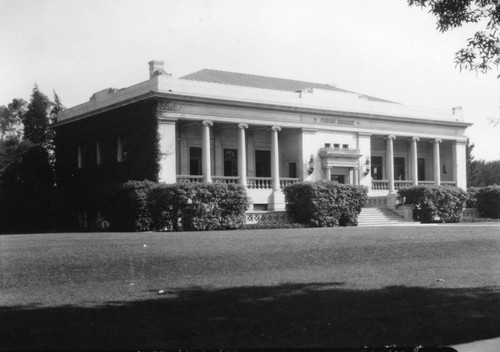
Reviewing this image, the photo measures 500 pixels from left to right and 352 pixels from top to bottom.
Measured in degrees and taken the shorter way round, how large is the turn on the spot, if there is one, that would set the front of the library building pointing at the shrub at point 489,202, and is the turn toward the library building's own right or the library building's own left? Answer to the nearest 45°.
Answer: approximately 45° to the library building's own left

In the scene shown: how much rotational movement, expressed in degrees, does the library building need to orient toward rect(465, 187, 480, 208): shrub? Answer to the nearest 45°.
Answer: approximately 45° to its left

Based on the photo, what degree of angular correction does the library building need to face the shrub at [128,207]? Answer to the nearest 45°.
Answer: approximately 90° to its right

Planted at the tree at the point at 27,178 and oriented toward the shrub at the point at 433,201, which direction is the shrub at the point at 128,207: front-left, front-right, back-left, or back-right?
front-right

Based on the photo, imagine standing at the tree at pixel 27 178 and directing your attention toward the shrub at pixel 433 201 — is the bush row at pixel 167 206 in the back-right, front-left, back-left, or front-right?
front-right

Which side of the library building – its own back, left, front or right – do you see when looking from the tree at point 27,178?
right

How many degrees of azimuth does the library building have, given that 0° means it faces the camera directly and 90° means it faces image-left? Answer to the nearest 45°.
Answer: approximately 315°

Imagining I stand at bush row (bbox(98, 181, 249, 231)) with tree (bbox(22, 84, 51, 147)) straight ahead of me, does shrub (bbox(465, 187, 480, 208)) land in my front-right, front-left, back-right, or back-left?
back-right
